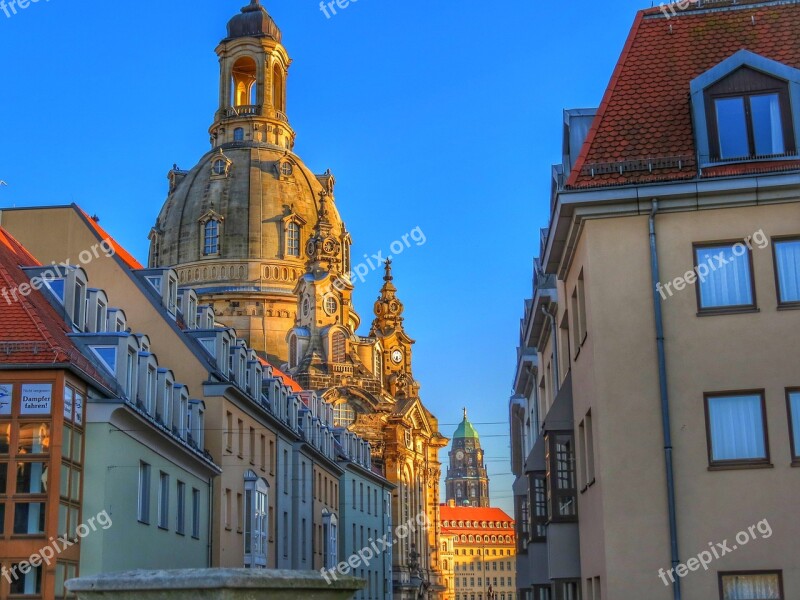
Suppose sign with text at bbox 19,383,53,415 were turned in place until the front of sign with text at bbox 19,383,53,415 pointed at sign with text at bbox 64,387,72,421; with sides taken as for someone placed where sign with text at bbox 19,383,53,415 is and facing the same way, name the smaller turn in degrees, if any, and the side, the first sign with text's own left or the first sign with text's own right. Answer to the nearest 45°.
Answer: approximately 135° to the first sign with text's own left

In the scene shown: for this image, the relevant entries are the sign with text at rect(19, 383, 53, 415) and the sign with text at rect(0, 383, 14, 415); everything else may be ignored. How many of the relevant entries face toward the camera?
2

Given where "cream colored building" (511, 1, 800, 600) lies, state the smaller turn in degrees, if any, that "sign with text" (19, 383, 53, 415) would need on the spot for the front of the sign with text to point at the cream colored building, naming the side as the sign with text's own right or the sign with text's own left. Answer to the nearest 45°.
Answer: approximately 45° to the sign with text's own left

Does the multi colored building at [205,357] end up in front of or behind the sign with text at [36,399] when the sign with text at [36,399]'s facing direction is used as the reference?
behind

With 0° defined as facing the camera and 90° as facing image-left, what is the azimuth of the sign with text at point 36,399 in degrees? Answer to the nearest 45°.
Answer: approximately 0°

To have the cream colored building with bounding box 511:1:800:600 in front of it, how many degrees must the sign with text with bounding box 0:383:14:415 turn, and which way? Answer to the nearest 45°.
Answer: approximately 45° to its left

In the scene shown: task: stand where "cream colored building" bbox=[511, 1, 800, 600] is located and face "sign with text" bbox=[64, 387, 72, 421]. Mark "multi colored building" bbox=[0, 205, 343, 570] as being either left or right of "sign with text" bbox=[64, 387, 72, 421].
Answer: right

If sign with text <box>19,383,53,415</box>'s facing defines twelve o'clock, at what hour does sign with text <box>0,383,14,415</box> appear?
sign with text <box>0,383,14,415</box> is roughly at 4 o'clock from sign with text <box>19,383,53,415</box>.

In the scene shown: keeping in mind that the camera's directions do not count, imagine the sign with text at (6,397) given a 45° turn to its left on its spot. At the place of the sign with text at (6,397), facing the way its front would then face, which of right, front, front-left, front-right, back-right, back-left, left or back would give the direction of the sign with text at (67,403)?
front-left
